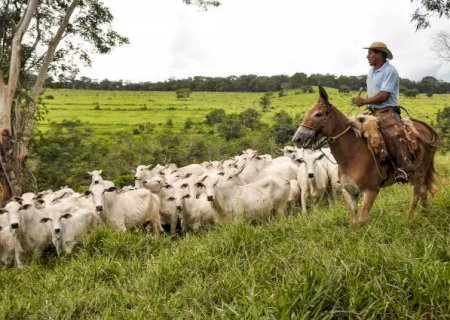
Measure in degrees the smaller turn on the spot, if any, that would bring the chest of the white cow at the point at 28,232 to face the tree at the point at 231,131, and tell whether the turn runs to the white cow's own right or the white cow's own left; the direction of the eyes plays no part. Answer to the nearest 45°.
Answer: approximately 180°

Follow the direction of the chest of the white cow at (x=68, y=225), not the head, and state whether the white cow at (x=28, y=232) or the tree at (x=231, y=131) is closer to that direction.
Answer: the white cow

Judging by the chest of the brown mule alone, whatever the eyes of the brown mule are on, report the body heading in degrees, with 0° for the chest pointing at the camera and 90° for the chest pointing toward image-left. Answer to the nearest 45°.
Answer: approximately 45°

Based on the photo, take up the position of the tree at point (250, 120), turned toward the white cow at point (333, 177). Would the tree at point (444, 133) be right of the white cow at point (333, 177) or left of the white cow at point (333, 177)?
left

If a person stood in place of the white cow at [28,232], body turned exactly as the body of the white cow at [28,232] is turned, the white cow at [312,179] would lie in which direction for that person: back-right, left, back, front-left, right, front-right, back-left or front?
back-left

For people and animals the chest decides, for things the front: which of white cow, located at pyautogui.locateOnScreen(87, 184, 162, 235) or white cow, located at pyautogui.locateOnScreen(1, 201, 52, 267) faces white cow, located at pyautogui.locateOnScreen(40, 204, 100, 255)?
white cow, located at pyautogui.locateOnScreen(87, 184, 162, 235)
